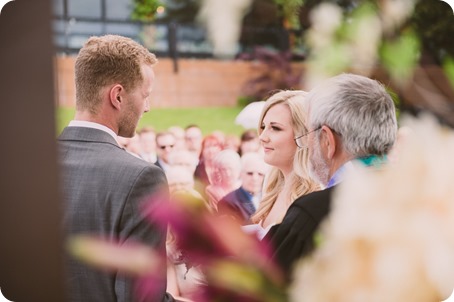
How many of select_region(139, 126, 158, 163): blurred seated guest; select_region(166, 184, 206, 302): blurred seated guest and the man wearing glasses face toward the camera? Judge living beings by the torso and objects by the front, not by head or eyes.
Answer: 2

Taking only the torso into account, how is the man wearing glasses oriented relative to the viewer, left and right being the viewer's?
facing away from the viewer and to the left of the viewer

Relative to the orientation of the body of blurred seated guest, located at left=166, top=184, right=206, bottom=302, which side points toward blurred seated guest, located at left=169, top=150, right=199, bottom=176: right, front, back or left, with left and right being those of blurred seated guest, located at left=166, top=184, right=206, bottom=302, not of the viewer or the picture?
back

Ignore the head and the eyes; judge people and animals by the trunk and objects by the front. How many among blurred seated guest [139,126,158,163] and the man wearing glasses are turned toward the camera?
1

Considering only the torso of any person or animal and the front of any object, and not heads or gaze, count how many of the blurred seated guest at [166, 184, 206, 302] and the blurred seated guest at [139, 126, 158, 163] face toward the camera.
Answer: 2

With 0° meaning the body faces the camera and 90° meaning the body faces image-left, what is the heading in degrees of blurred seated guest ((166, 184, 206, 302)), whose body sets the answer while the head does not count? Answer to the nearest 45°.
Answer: approximately 0°
